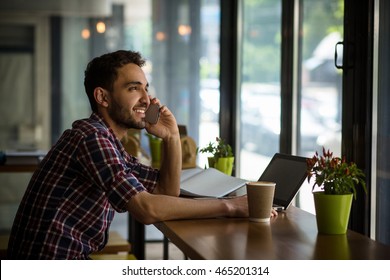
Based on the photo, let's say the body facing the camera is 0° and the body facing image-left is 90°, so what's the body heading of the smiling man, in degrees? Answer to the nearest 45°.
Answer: approximately 270°

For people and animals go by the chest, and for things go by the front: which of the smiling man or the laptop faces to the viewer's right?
the smiling man

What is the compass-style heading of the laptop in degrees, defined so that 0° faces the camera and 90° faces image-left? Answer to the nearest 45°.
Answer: approximately 45°

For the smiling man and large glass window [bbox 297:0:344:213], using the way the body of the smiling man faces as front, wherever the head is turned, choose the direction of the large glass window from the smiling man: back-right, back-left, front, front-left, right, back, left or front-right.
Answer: front-left

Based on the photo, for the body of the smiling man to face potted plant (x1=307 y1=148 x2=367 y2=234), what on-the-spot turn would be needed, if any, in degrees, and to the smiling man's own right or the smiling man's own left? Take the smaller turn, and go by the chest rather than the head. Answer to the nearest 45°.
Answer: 0° — they already face it

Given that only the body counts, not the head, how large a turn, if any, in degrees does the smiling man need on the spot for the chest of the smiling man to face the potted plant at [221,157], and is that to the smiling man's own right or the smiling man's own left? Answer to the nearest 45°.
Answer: approximately 45° to the smiling man's own left

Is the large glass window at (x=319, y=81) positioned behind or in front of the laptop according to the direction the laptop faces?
behind

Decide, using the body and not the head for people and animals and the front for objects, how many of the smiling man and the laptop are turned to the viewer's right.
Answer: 1
